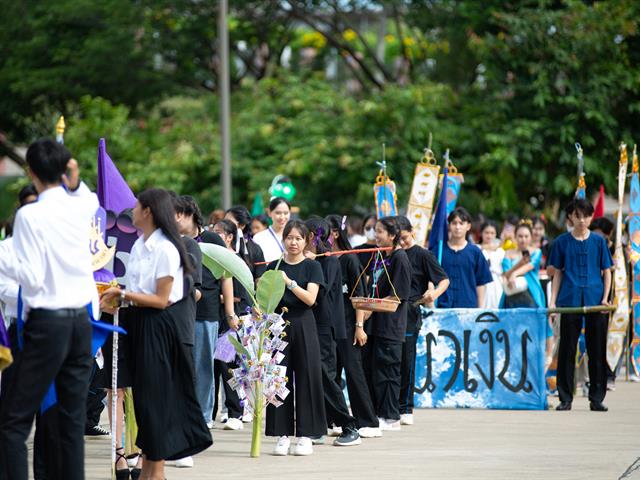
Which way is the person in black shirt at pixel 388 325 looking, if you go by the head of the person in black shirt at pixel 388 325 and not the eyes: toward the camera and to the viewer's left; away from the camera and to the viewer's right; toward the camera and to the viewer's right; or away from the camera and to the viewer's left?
toward the camera and to the viewer's left

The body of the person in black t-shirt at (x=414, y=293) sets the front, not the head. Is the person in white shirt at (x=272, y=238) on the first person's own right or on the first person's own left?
on the first person's own right

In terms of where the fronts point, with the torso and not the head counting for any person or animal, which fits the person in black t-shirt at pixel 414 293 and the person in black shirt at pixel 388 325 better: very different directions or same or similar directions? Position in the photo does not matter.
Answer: same or similar directions

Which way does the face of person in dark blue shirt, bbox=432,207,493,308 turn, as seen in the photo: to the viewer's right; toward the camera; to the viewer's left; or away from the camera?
toward the camera

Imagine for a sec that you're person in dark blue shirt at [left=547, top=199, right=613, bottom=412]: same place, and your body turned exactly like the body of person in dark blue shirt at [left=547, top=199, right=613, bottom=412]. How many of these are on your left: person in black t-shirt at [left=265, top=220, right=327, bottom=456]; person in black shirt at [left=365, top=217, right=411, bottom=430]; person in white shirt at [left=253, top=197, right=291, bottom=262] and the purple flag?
0

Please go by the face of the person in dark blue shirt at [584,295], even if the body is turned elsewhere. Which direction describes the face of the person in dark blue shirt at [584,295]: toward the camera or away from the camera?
toward the camera

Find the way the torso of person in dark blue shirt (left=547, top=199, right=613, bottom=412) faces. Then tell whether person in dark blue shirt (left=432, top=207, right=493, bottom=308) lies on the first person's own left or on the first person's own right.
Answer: on the first person's own right

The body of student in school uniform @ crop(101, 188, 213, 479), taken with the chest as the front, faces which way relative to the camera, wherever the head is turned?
to the viewer's left

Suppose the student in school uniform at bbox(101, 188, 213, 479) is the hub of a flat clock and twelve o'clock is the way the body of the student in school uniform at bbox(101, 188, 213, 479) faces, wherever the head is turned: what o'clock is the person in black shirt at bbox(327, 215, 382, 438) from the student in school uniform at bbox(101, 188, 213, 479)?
the person in black shirt at bbox(327, 215, 382, 438) is roughly at 4 o'clock from the student in school uniform at bbox(101, 188, 213, 479).

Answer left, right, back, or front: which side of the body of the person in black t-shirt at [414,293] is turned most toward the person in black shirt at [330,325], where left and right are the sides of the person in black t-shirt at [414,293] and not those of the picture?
front

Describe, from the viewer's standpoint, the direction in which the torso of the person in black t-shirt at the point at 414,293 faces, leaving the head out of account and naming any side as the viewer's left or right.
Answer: facing the viewer and to the left of the viewer

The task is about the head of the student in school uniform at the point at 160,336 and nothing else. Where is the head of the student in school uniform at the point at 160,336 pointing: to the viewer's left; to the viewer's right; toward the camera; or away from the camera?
to the viewer's left

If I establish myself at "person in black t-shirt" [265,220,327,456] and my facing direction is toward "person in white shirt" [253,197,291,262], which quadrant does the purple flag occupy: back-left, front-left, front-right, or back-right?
back-left

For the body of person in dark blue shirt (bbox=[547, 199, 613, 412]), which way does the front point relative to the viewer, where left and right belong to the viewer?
facing the viewer

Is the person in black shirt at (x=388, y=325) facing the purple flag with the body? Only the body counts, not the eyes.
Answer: yes
